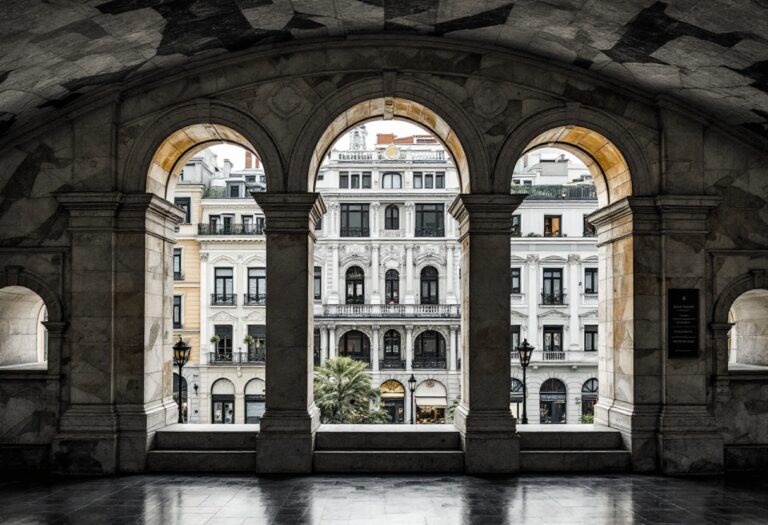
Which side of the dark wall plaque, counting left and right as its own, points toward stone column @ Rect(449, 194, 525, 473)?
right

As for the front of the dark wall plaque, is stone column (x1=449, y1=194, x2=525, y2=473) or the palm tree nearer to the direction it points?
the stone column

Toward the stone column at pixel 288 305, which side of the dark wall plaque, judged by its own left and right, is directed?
right

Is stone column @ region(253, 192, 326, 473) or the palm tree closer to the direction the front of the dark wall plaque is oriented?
the stone column

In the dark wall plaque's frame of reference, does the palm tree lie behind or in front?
behind

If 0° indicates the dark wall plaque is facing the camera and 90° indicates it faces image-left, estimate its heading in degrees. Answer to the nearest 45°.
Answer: approximately 0°
